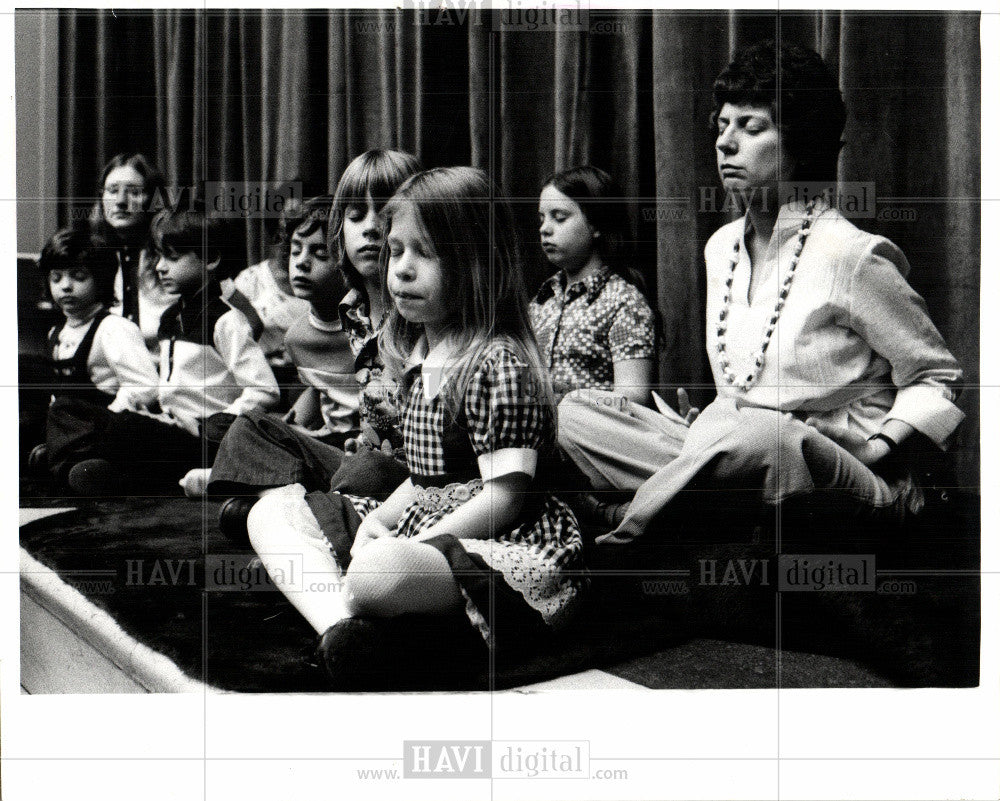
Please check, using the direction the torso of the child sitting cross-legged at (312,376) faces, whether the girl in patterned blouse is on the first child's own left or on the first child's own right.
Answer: on the first child's own left

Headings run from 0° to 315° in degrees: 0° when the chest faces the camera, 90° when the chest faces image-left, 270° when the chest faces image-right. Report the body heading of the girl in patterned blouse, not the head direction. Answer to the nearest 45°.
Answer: approximately 45°

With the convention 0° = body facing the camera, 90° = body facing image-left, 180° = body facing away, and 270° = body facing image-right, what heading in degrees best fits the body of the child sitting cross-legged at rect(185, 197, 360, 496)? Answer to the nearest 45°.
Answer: approximately 45°

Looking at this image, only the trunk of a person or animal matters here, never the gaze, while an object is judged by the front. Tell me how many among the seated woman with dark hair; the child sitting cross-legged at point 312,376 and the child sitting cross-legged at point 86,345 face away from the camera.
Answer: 0

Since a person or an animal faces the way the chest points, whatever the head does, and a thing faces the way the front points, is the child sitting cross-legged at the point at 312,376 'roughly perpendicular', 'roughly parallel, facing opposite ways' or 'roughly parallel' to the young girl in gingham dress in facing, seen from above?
roughly parallel

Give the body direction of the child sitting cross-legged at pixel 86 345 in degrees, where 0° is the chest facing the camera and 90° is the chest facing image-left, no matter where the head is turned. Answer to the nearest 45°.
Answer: approximately 45°

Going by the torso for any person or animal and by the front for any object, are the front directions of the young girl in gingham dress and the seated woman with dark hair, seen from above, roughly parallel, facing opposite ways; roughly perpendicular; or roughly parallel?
roughly parallel

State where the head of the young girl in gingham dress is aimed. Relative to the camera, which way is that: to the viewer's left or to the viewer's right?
to the viewer's left

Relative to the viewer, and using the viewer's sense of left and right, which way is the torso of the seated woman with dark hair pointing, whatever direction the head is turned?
facing the viewer and to the left of the viewer

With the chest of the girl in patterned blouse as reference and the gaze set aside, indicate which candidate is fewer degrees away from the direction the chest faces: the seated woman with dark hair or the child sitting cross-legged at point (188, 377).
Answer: the child sitting cross-legged

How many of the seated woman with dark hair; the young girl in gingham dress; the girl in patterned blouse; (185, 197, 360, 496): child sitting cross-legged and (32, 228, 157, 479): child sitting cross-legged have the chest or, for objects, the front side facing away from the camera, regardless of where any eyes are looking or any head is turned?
0

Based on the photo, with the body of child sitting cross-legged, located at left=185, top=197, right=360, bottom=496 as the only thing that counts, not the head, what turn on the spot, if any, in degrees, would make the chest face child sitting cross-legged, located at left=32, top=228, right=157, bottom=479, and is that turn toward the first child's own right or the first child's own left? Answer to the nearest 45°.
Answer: approximately 45° to the first child's own right

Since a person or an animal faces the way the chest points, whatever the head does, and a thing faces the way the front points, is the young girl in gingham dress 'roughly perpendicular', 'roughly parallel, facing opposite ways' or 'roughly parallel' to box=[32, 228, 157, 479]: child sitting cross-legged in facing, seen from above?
roughly parallel

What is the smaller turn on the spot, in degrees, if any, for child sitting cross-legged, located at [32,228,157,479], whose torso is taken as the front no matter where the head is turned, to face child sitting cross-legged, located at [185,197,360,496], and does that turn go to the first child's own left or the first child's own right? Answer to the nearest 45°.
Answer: approximately 135° to the first child's own left
